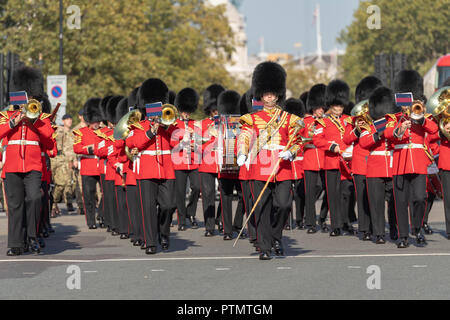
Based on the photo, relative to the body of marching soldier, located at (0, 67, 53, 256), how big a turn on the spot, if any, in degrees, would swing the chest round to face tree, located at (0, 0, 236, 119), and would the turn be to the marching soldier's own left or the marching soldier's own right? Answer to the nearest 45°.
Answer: approximately 180°

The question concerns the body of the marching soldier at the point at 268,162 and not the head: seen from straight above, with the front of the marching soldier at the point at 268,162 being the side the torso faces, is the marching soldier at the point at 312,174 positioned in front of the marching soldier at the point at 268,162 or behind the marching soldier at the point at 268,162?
behind

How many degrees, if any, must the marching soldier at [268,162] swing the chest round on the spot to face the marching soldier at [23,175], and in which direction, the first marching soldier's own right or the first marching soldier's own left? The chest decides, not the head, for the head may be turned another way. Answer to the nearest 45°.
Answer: approximately 90° to the first marching soldier's own right

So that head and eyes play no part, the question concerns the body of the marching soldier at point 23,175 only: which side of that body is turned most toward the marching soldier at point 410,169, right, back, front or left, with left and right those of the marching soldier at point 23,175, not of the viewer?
left

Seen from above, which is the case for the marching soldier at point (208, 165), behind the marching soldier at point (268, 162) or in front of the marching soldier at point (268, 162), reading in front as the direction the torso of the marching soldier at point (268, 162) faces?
behind

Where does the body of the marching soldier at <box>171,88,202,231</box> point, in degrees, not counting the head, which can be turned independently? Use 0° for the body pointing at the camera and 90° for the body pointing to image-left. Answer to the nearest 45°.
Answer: approximately 0°

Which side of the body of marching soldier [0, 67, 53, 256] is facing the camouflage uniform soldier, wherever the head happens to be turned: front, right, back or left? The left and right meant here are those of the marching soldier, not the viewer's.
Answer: back
